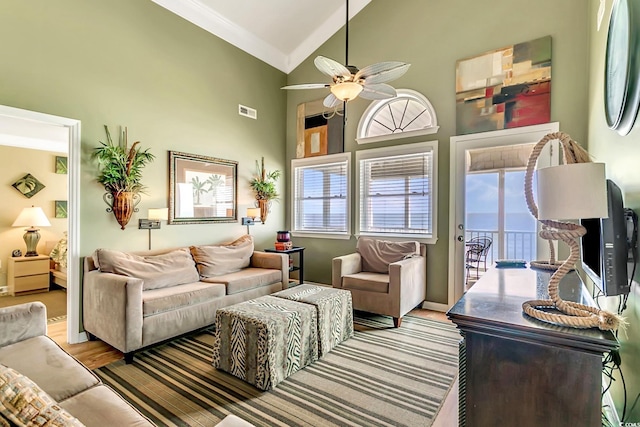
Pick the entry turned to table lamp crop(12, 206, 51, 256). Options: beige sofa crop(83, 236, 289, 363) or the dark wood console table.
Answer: the dark wood console table

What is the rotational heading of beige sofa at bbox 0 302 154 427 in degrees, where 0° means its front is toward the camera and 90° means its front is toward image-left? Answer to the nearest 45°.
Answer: approximately 225°

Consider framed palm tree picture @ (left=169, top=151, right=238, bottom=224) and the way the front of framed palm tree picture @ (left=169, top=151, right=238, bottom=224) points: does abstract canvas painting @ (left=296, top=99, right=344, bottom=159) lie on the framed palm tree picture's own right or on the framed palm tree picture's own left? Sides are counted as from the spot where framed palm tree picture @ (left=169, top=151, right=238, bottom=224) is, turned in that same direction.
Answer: on the framed palm tree picture's own left

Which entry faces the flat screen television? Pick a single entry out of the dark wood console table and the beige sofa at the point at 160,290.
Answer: the beige sofa

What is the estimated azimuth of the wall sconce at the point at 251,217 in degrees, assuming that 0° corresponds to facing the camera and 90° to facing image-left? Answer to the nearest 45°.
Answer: approximately 315°

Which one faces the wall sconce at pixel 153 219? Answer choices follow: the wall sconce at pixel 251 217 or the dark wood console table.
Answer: the dark wood console table

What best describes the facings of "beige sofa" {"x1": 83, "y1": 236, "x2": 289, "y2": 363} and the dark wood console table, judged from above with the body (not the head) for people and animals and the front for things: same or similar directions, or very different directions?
very different directions

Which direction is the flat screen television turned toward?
to the viewer's left

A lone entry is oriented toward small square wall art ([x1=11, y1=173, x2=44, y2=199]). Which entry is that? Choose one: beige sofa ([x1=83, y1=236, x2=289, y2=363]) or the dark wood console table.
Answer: the dark wood console table

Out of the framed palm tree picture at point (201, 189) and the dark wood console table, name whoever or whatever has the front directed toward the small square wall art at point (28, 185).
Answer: the dark wood console table

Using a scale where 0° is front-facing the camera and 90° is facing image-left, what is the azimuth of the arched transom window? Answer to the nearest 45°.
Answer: approximately 45°

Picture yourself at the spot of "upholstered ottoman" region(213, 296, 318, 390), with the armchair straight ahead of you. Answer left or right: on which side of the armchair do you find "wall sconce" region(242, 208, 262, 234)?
left

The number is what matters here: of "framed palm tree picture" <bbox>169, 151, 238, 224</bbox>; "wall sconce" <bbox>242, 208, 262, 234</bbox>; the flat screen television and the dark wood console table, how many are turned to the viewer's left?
2
